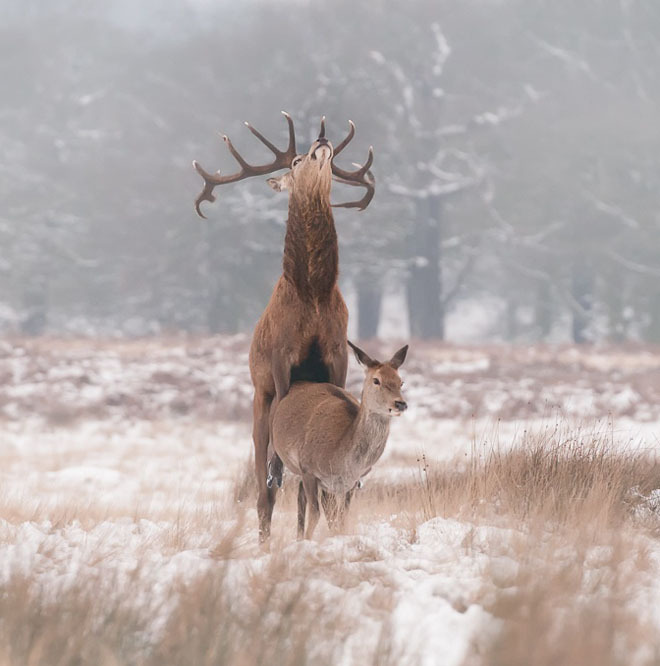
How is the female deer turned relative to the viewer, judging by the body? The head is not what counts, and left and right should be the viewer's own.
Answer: facing the viewer and to the right of the viewer

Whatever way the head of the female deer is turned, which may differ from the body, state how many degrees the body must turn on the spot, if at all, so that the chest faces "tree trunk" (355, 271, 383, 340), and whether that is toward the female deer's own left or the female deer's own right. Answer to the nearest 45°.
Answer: approximately 135° to the female deer's own left

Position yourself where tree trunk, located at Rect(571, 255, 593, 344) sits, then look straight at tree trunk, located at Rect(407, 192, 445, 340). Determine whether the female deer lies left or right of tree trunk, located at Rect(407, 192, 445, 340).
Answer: left

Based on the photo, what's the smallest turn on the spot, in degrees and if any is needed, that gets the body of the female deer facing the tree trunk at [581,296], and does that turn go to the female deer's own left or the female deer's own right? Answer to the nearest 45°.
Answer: approximately 135° to the female deer's own left

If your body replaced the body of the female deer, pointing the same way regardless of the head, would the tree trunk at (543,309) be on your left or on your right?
on your left

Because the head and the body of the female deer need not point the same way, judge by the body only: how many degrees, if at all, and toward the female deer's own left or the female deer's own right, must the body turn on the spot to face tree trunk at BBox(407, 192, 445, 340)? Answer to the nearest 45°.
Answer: approximately 135° to the female deer's own left

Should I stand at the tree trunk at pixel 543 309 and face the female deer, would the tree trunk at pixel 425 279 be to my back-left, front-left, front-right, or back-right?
front-right
